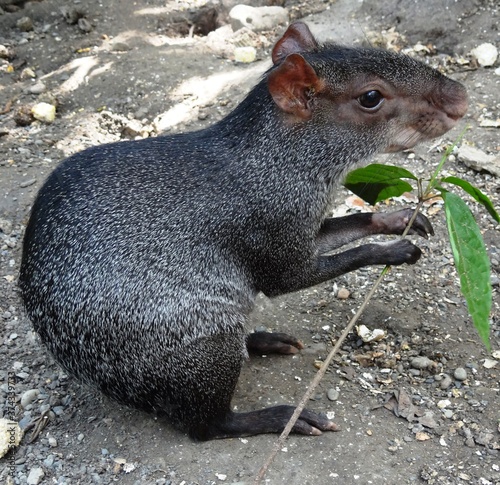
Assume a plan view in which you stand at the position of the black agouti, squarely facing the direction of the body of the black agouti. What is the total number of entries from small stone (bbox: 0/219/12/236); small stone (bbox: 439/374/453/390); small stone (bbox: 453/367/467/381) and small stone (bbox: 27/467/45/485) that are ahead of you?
2

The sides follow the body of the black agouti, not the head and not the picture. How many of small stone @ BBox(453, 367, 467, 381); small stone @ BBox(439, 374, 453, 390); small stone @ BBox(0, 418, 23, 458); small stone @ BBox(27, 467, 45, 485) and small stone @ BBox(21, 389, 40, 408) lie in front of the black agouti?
2

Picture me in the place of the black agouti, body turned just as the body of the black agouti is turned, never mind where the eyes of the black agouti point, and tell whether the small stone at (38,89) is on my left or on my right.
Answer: on my left

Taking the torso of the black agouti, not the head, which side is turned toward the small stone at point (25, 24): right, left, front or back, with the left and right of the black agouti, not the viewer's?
left

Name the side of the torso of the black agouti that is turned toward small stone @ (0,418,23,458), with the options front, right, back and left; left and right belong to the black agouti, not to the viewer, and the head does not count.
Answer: back

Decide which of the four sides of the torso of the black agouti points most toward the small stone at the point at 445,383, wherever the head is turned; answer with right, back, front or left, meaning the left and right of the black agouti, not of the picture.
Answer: front

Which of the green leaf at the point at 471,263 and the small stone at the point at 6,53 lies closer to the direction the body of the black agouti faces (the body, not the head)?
the green leaf

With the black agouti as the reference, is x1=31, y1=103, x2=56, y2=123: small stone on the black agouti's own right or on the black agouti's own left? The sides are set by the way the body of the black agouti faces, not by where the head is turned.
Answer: on the black agouti's own left

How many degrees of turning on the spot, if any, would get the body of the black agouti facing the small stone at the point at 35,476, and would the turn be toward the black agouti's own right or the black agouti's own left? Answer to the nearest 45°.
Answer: approximately 135° to the black agouti's own right

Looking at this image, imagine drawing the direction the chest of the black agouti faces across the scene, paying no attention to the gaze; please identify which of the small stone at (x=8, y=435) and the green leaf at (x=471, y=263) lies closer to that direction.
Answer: the green leaf

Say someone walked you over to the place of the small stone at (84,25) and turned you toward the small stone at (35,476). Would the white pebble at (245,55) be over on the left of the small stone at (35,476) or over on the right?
left

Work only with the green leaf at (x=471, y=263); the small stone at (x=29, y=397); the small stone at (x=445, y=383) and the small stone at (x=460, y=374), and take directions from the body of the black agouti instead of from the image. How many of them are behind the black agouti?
1

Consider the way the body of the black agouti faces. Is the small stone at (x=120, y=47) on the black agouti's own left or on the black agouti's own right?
on the black agouti's own left

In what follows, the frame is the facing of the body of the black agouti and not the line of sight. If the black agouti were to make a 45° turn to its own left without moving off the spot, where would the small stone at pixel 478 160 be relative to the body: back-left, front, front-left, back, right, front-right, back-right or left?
front

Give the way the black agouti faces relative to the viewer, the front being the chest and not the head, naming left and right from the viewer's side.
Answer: facing to the right of the viewer

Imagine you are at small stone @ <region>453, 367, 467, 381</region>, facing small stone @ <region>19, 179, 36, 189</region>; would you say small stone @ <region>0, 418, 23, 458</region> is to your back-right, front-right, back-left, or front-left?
front-left

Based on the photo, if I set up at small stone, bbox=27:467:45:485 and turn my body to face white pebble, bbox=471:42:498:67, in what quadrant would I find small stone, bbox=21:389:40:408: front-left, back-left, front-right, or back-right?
front-left

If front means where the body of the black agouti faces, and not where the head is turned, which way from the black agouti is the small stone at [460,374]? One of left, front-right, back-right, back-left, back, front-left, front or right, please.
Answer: front

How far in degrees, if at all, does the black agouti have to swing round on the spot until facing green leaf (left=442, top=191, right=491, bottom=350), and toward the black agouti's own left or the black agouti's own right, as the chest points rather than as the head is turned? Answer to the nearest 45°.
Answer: approximately 45° to the black agouti's own right

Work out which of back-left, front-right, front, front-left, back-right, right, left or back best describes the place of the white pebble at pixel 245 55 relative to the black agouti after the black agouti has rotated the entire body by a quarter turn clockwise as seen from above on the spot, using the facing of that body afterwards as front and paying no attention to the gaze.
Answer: back
